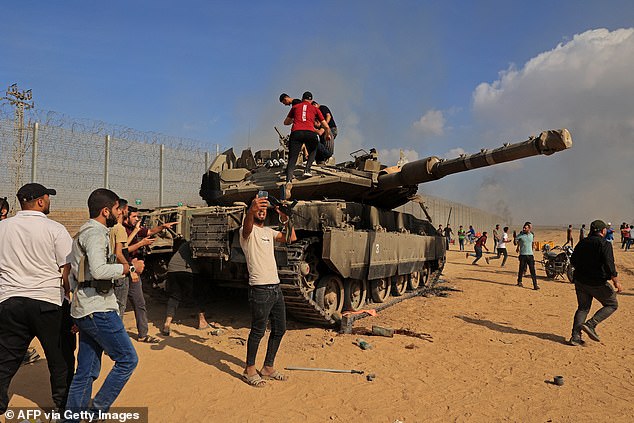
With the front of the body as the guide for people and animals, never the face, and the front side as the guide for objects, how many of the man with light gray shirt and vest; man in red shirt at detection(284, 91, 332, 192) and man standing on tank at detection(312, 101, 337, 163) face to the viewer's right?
1

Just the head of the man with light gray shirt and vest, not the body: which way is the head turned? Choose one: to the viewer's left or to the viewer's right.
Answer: to the viewer's right

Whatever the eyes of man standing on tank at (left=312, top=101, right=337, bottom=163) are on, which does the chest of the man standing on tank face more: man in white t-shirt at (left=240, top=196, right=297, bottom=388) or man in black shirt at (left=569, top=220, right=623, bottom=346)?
the man in white t-shirt

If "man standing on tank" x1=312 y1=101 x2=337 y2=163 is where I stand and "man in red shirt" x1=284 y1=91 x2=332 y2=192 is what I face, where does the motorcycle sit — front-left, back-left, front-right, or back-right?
back-left

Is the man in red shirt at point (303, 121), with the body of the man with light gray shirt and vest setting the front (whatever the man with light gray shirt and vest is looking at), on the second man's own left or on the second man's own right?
on the second man's own left

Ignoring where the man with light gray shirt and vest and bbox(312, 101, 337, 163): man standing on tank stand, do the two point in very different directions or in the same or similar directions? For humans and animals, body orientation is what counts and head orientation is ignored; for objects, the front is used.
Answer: very different directions

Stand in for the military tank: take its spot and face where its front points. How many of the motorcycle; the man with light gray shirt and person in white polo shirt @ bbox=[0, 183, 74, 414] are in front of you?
1

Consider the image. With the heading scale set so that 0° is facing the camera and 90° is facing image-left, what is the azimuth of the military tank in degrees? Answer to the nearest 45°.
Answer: approximately 225°

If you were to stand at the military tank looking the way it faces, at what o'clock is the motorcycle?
The motorcycle is roughly at 12 o'clock from the military tank.

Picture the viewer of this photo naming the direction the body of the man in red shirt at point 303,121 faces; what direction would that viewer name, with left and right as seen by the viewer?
facing away from the viewer
